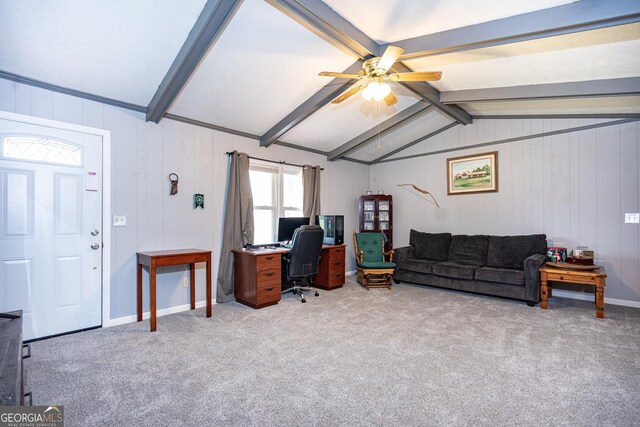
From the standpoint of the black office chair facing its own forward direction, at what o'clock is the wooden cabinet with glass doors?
The wooden cabinet with glass doors is roughly at 3 o'clock from the black office chair.

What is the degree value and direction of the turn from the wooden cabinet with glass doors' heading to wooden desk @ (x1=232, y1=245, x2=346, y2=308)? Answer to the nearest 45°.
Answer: approximately 45° to its right

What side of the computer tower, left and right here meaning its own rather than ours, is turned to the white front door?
right

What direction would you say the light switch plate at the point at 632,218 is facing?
toward the camera

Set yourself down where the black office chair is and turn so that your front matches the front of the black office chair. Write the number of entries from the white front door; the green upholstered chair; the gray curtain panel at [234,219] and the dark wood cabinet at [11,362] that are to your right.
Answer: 1

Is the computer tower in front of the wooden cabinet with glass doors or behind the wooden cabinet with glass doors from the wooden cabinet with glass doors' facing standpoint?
in front

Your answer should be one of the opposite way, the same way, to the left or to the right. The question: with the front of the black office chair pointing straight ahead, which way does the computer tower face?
the opposite way

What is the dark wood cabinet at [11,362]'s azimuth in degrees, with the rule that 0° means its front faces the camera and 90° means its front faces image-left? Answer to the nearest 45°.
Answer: approximately 270°

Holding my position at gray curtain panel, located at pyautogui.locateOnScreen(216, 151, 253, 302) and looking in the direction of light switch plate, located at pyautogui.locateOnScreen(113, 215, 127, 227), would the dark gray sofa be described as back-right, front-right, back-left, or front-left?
back-left

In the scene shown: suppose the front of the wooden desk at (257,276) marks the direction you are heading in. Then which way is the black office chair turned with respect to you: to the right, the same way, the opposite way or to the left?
the opposite way

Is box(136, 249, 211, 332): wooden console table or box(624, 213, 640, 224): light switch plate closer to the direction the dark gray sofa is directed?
the wooden console table

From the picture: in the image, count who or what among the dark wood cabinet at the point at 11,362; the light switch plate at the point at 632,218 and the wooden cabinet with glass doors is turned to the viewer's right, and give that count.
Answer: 1

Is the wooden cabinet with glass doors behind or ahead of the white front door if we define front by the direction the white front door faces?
ahead

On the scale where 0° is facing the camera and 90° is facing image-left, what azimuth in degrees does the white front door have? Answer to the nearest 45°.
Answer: approximately 315°

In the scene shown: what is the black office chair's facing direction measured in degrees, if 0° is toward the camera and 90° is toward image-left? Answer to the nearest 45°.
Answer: approximately 135°

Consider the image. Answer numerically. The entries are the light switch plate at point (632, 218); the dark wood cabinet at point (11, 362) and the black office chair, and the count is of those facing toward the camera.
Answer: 1

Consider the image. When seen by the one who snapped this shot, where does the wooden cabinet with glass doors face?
facing the viewer

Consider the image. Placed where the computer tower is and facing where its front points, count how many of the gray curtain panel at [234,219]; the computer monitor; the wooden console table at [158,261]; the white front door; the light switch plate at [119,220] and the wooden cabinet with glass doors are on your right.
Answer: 5
